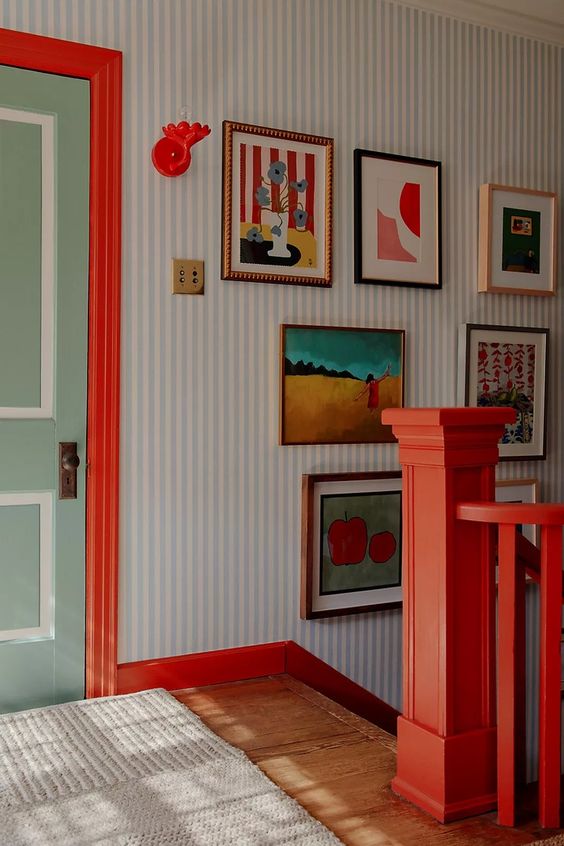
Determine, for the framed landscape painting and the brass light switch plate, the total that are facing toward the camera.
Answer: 2

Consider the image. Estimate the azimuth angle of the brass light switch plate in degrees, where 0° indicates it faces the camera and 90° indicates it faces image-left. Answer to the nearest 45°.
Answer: approximately 0°

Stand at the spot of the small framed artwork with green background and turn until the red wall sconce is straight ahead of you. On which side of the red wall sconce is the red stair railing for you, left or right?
left

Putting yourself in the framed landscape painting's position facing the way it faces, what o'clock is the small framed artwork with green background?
The small framed artwork with green background is roughly at 8 o'clock from the framed landscape painting.

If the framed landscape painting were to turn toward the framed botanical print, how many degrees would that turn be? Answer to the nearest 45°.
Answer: approximately 135° to its left

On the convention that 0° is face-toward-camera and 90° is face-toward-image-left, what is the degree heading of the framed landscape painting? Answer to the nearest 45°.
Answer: approximately 0°

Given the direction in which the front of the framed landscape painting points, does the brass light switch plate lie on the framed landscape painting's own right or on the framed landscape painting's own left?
on the framed landscape painting's own right

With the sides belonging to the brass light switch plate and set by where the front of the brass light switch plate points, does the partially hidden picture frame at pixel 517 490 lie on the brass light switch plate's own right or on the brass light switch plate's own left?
on the brass light switch plate's own left

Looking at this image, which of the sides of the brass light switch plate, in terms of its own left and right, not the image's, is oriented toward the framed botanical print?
left

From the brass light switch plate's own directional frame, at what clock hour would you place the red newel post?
The red newel post is roughly at 11 o'clock from the brass light switch plate.
